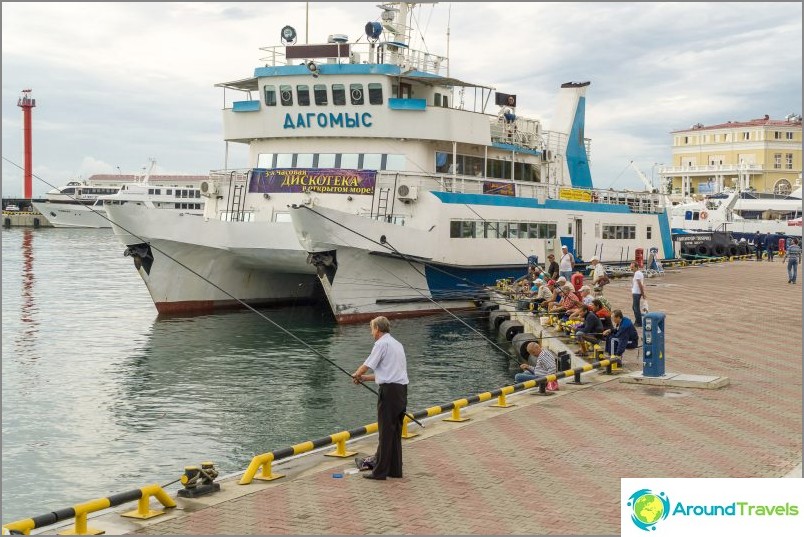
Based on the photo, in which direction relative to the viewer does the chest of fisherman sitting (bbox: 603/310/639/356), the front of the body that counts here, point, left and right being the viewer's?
facing to the left of the viewer

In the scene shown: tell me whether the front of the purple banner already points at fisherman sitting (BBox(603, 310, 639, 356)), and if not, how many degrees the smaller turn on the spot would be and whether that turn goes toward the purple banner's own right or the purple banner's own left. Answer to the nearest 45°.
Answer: approximately 45° to the purple banner's own left

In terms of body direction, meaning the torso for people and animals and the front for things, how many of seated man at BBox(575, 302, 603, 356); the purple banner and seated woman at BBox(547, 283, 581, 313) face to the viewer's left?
2

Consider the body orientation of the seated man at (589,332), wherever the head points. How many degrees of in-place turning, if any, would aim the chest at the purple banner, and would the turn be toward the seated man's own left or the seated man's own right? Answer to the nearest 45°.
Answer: approximately 45° to the seated man's own right

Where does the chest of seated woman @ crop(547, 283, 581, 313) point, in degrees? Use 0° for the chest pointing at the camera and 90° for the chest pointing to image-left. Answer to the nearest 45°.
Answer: approximately 90°

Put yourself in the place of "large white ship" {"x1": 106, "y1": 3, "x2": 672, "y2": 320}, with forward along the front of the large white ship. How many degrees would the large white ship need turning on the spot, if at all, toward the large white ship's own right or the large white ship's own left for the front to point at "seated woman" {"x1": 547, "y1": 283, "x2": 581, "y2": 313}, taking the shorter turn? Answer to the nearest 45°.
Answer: approximately 90° to the large white ship's own left

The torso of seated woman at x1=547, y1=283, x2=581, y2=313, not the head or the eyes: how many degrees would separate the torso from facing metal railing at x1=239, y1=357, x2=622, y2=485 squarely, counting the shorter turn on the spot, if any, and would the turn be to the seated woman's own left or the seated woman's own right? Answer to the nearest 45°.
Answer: approximately 90° to the seated woman's own left

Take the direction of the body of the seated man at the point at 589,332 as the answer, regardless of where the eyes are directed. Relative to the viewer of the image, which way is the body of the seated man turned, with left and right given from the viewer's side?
facing to the left of the viewer
